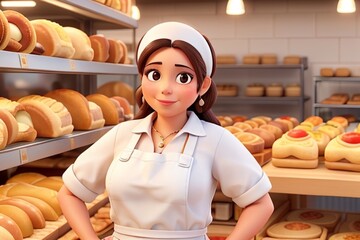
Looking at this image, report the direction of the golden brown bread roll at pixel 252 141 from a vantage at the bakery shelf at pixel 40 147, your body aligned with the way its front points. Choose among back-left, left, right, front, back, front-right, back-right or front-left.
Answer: front-left

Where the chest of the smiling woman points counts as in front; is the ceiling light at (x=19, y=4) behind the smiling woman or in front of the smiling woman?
behind

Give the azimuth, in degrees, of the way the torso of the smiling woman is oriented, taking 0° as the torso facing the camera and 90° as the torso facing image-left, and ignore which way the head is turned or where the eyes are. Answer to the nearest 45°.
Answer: approximately 0°

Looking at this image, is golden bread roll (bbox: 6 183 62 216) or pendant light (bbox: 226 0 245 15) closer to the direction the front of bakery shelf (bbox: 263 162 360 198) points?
the golden bread roll

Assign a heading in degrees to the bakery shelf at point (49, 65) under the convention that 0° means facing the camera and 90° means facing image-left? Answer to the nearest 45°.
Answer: approximately 315°

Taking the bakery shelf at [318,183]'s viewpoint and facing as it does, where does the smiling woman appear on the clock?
The smiling woman is roughly at 1 o'clock from the bakery shelf.

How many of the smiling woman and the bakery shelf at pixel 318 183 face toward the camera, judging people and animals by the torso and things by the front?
2

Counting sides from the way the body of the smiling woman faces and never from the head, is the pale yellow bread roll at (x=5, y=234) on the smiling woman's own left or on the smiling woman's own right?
on the smiling woman's own right
